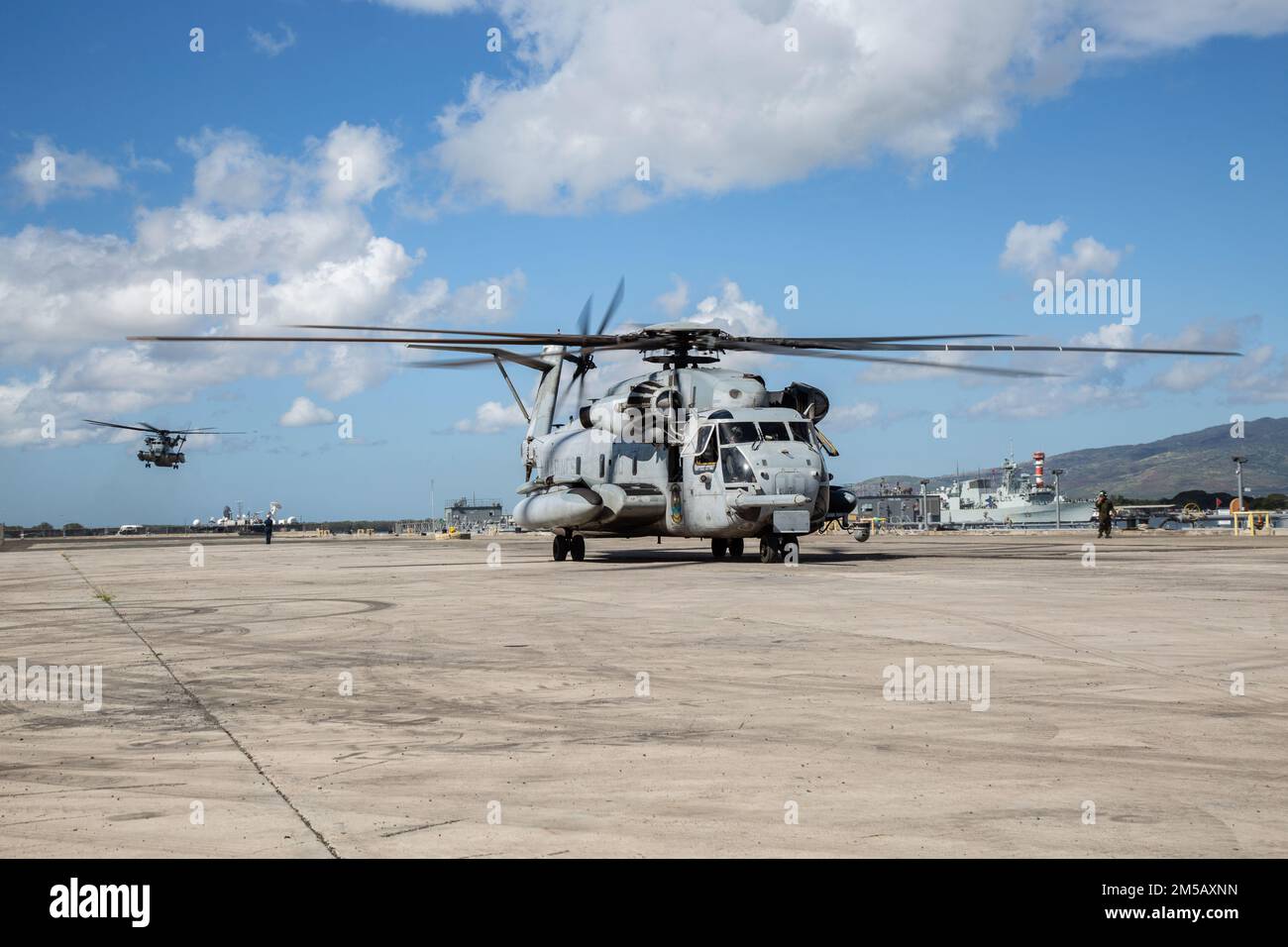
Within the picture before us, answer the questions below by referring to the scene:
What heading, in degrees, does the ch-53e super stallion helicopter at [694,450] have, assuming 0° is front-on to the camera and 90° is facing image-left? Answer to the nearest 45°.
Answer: approximately 315°
